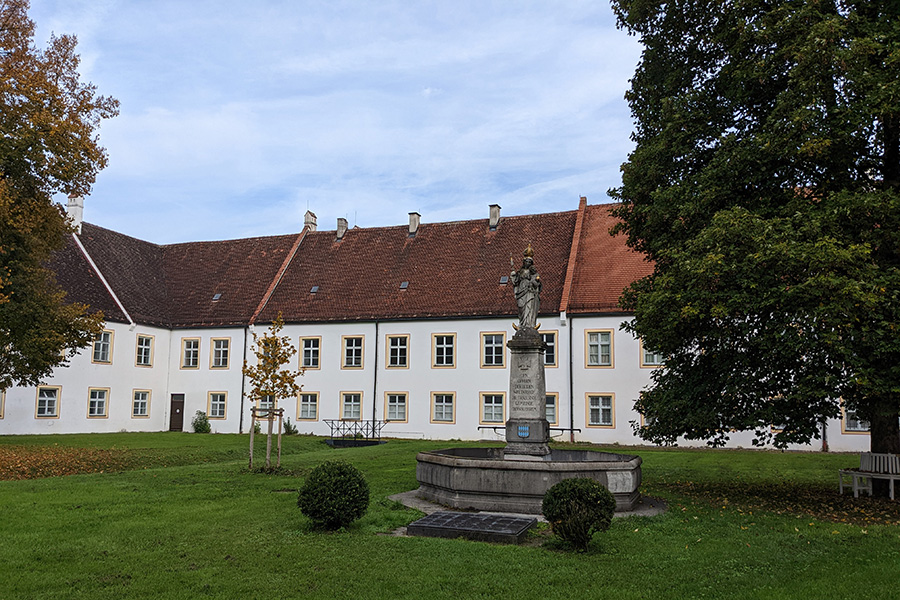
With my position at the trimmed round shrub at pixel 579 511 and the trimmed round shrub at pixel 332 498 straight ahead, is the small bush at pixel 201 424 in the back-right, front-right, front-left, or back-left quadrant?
front-right

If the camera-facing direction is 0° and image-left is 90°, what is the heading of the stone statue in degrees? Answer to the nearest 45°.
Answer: approximately 0°

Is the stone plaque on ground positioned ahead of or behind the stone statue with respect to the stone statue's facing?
ahead

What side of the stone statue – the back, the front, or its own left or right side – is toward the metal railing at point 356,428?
back

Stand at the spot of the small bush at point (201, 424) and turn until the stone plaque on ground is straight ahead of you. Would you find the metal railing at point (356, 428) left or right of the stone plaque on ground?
left

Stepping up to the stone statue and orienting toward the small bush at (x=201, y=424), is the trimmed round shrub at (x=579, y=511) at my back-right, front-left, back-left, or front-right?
back-left

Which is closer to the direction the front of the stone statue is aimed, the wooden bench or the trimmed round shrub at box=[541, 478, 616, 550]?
the trimmed round shrub

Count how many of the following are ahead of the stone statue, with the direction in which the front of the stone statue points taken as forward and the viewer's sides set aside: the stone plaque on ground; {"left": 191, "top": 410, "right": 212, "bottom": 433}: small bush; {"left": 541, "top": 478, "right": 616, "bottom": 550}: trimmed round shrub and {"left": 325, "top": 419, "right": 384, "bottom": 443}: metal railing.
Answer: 2

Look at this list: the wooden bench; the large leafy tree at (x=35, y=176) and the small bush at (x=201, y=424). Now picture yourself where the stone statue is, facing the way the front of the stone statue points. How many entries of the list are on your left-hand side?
1

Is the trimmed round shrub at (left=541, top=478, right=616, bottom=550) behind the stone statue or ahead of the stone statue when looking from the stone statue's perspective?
ahead

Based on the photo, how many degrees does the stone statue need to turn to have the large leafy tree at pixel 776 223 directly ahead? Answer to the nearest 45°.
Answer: approximately 90° to its left

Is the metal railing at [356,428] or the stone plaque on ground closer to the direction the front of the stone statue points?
the stone plaque on ground

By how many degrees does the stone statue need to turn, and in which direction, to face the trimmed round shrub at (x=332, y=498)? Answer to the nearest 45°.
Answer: approximately 45° to its right

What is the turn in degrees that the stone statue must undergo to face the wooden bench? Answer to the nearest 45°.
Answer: approximately 90° to its left

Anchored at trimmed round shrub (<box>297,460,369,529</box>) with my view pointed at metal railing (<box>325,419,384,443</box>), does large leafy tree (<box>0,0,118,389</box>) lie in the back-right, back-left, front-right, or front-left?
front-left
